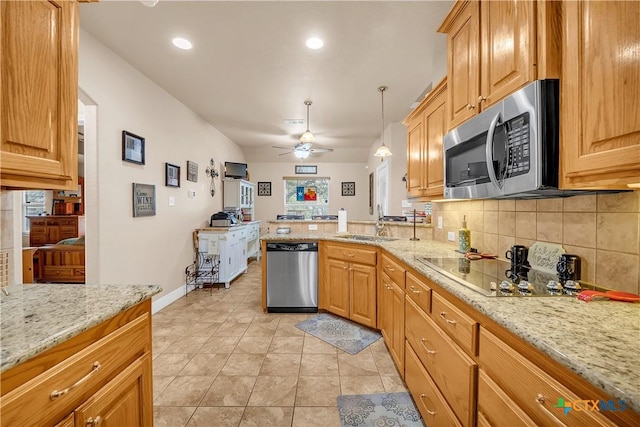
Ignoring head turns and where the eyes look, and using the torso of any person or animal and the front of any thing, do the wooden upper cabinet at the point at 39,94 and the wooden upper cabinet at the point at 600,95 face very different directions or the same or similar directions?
very different directions

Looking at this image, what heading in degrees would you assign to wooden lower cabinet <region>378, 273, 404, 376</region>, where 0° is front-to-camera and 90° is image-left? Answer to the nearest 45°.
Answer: approximately 90°

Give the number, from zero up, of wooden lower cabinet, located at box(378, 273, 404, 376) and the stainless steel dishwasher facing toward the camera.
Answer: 1

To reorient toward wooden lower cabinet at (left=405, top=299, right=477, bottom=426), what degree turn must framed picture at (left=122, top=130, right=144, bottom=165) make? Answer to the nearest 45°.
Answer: approximately 45° to its right

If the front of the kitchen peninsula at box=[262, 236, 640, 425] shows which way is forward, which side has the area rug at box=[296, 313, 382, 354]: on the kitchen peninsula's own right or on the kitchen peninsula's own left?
on the kitchen peninsula's own right

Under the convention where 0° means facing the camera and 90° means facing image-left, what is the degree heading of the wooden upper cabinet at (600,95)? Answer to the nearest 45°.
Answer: approximately 45°

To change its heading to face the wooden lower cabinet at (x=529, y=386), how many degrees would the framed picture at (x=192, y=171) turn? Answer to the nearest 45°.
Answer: approximately 45° to its right

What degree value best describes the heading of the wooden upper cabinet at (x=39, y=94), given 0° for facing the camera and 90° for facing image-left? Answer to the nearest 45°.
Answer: approximately 315°

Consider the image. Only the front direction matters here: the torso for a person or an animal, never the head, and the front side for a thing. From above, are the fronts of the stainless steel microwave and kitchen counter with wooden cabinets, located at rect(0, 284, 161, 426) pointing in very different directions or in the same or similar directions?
very different directions
